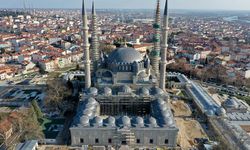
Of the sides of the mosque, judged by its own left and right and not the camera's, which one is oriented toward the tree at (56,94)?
right

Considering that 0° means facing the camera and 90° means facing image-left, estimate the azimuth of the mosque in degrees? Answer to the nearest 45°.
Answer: approximately 0°
